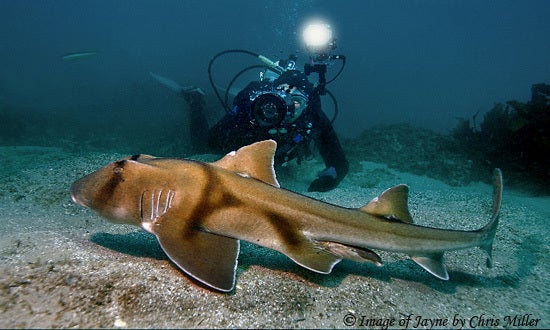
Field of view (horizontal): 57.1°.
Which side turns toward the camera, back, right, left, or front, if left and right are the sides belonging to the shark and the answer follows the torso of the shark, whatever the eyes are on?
left

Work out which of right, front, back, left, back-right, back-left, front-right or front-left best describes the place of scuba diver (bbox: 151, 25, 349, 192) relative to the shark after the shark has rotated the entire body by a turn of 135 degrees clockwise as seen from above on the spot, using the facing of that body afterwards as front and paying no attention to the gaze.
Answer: front-left
